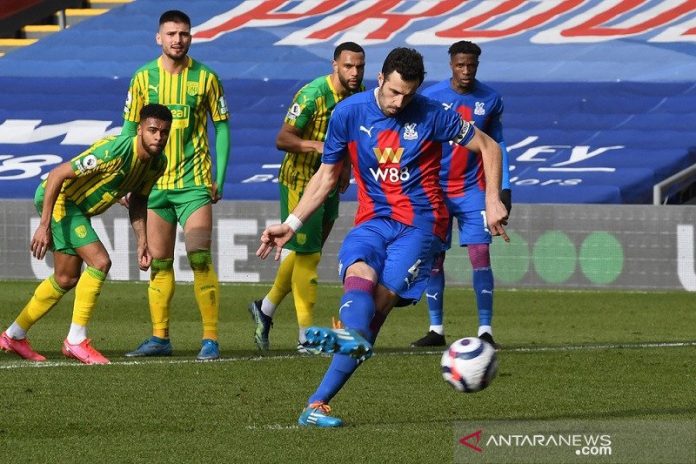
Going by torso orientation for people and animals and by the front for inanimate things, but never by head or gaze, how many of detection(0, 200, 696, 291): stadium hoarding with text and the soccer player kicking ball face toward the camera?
2

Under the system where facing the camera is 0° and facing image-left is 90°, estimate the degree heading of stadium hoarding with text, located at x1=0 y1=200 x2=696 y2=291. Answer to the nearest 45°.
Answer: approximately 0°

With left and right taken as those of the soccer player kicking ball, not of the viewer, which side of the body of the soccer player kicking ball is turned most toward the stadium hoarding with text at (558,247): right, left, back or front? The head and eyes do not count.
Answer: back

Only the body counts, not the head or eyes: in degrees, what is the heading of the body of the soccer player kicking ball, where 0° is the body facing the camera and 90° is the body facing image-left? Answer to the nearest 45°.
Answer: approximately 0°

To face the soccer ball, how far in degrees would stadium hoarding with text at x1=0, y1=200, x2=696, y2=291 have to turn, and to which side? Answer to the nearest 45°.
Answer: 0° — it already faces it
